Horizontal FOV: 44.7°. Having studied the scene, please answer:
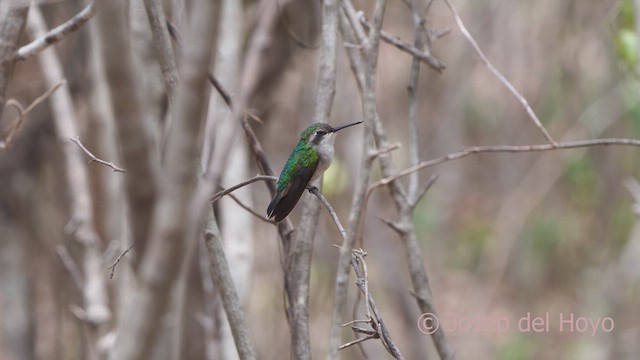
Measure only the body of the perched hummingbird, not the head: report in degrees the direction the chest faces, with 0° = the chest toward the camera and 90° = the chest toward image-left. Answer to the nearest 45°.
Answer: approximately 270°

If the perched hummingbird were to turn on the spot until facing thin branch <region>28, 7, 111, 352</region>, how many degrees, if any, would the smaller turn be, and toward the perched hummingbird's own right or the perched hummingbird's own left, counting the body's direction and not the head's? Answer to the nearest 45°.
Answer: approximately 135° to the perched hummingbird's own left

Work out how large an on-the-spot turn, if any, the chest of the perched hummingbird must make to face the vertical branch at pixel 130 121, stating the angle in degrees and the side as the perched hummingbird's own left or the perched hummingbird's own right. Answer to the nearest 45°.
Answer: approximately 135° to the perched hummingbird's own right

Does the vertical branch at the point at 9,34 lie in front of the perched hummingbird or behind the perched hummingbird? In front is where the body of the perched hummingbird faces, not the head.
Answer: behind

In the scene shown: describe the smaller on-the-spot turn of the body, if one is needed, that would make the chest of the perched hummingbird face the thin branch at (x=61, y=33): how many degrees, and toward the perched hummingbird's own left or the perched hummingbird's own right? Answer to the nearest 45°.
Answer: approximately 135° to the perched hummingbird's own right
